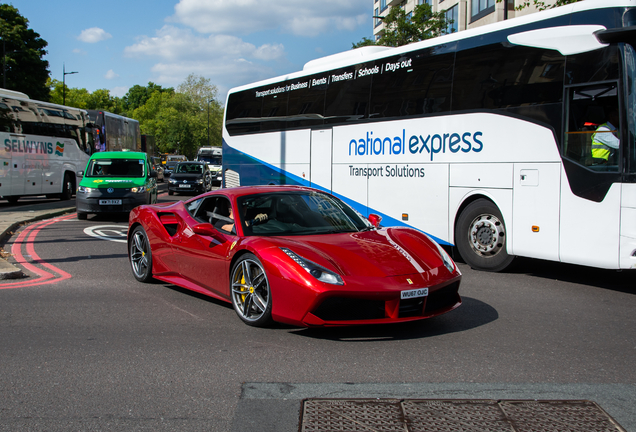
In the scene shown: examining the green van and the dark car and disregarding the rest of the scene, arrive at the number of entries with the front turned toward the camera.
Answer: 2

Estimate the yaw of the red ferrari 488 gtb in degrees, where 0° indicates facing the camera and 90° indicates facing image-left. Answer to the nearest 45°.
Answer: approximately 315°

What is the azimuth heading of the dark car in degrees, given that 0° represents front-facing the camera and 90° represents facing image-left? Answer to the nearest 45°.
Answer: approximately 0°

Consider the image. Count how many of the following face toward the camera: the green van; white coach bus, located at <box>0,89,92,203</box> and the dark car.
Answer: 2

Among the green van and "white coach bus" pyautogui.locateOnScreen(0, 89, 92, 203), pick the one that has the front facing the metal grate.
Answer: the green van

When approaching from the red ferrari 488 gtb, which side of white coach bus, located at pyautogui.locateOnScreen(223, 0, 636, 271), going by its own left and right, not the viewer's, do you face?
right

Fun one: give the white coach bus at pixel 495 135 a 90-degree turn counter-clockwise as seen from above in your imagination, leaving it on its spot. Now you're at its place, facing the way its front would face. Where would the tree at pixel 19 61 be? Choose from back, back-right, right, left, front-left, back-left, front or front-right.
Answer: left

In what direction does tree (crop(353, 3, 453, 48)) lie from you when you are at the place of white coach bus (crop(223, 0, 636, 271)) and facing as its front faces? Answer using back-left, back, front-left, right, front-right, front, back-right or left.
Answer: back-left

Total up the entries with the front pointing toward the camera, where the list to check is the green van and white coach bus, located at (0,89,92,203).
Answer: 1

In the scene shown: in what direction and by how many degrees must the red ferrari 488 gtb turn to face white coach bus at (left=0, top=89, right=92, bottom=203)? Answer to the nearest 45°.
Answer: approximately 180°
